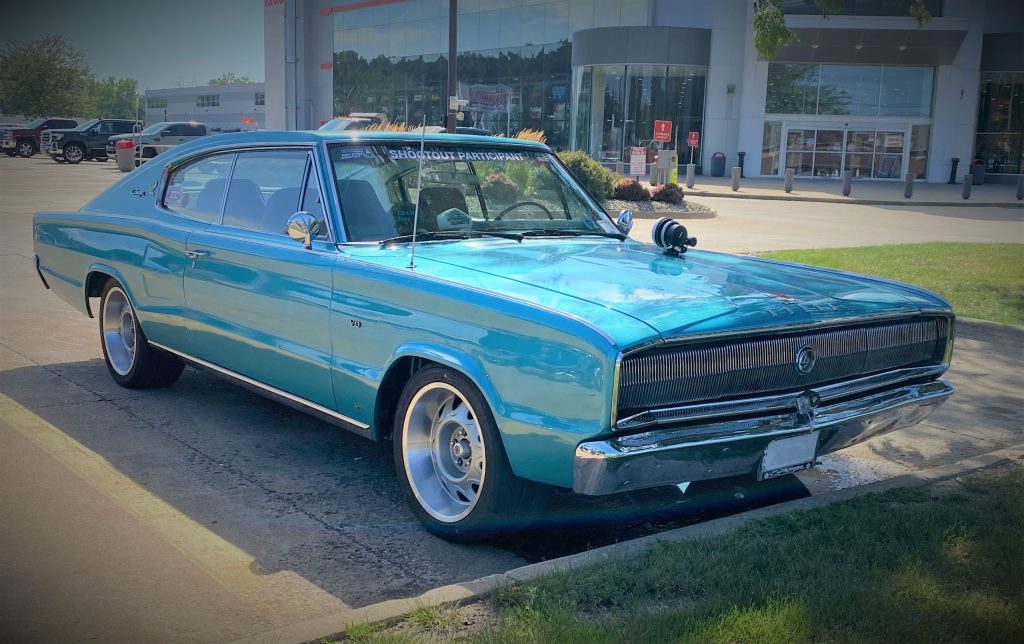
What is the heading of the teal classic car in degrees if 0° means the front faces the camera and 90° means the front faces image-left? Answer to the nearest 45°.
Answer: approximately 315°

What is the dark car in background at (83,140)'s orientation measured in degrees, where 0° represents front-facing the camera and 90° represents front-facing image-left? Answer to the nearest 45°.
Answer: approximately 45°

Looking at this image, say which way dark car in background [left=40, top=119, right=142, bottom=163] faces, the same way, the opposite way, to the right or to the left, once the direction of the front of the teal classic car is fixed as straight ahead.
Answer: to the right

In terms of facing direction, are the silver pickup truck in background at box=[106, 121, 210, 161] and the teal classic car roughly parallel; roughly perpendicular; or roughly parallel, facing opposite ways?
roughly perpendicular

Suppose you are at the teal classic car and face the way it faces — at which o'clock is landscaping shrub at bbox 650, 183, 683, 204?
The landscaping shrub is roughly at 8 o'clock from the teal classic car.

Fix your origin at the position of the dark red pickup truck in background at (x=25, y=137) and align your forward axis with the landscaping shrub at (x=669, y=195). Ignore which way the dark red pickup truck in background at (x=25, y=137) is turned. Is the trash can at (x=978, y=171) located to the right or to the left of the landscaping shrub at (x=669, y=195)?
left

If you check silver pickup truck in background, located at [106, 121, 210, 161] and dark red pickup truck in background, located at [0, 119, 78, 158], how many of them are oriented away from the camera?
0

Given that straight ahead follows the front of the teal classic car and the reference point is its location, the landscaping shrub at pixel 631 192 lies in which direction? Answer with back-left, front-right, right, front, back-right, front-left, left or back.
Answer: back-left
